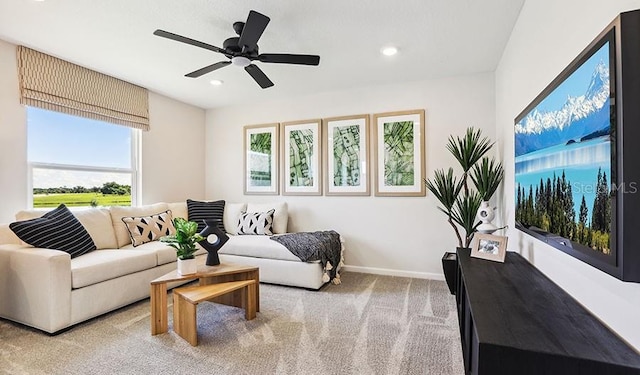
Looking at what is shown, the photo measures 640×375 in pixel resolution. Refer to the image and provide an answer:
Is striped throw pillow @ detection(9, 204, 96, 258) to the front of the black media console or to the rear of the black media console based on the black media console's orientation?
to the front

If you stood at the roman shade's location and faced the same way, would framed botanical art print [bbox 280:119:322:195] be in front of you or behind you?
in front

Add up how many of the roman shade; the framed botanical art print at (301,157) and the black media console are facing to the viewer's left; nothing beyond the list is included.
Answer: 1

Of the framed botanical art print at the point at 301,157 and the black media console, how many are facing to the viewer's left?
1

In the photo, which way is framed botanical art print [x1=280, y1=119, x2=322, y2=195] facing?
toward the camera

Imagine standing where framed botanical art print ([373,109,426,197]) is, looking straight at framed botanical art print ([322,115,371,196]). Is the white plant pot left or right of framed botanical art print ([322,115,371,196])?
left

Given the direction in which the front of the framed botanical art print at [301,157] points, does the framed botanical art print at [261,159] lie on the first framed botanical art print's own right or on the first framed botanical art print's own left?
on the first framed botanical art print's own right

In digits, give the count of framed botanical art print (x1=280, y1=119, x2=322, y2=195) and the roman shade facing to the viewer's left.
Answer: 0

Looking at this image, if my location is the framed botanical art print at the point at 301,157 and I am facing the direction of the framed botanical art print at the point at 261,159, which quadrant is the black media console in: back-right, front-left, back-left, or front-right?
back-left

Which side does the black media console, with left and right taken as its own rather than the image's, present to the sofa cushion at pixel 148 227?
front

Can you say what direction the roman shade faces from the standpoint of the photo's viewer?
facing the viewer and to the right of the viewer

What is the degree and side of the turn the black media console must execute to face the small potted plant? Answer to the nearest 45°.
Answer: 0° — it already faces it

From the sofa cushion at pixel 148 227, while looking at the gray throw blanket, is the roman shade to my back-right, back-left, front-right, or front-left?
back-right

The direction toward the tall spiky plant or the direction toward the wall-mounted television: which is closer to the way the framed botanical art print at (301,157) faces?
the wall-mounted television

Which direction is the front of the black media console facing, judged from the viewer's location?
facing to the left of the viewer

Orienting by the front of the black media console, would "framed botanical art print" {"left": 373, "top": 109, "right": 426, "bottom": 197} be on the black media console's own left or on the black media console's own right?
on the black media console's own right
